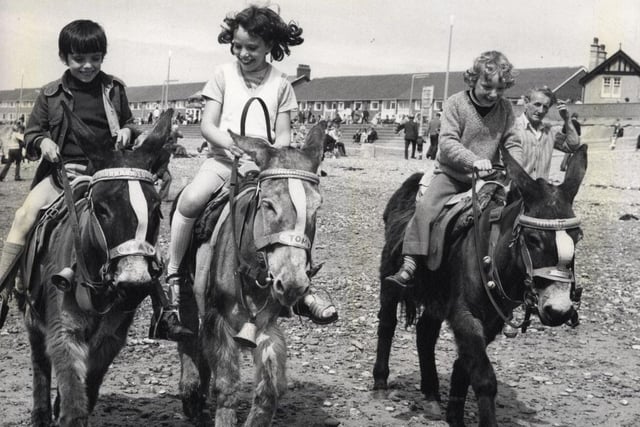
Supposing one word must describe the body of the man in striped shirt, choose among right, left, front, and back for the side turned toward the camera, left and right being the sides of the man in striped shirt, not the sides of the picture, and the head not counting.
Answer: front

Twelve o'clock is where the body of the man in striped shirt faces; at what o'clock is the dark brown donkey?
The dark brown donkey is roughly at 12 o'clock from the man in striped shirt.

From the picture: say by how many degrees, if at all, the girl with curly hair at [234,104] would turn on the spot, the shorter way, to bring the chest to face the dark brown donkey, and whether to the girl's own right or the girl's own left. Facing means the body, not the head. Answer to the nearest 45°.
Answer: approximately 90° to the girl's own left

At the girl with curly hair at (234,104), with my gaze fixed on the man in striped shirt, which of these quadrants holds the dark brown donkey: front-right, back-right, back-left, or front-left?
front-right

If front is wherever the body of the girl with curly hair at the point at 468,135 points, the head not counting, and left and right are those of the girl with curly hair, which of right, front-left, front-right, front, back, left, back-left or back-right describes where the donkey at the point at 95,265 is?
right

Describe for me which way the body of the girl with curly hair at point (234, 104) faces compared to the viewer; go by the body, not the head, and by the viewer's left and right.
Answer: facing the viewer

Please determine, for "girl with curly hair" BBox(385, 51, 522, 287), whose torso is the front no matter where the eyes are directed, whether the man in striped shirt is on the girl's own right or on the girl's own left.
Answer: on the girl's own left

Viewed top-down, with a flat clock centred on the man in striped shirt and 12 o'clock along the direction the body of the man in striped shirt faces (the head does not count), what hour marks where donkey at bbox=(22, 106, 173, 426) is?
The donkey is roughly at 1 o'clock from the man in striped shirt.

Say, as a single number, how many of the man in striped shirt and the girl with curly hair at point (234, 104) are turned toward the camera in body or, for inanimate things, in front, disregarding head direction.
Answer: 2

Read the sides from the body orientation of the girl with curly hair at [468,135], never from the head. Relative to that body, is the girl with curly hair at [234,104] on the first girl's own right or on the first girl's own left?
on the first girl's own right

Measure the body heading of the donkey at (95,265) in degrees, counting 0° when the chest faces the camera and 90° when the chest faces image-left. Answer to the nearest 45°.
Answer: approximately 315°

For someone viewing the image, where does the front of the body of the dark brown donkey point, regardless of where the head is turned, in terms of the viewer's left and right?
facing the viewer and to the right of the viewer

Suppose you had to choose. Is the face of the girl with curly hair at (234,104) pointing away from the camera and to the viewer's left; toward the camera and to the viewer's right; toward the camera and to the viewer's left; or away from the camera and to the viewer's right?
toward the camera and to the viewer's left

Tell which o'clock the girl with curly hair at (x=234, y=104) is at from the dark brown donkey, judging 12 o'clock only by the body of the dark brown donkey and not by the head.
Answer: The girl with curly hair is roughly at 4 o'clock from the dark brown donkey.
